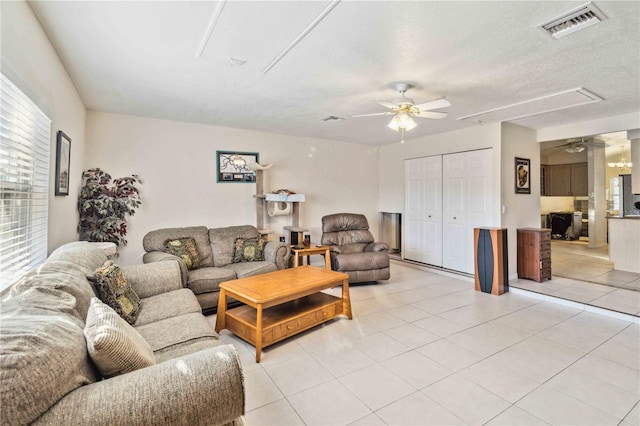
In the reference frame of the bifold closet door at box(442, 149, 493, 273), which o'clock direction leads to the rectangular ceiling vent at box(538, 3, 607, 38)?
The rectangular ceiling vent is roughly at 10 o'clock from the bifold closet door.

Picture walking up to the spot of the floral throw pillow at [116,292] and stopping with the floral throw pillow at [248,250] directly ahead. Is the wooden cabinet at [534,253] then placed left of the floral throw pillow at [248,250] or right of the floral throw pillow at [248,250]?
right

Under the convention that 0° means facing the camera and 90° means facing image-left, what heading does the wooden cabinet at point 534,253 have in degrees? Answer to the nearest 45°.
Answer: approximately 315°

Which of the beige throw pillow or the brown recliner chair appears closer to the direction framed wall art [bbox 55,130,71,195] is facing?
the brown recliner chair

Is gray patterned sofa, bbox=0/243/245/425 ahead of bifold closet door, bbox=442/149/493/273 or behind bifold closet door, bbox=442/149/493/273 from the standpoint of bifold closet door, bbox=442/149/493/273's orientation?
ahead

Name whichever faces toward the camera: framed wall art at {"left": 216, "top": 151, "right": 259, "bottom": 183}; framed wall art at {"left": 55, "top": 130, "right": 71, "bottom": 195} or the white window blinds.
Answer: framed wall art at {"left": 216, "top": 151, "right": 259, "bottom": 183}

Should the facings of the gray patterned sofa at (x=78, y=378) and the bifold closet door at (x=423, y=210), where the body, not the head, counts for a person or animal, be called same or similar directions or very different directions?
very different directions

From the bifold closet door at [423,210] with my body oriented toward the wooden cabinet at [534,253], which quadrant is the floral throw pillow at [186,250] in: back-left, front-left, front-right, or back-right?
back-right

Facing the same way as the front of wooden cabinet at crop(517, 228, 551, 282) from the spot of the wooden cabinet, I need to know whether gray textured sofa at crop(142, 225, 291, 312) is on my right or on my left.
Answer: on my right

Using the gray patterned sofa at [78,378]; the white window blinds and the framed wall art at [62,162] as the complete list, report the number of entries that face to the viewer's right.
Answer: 3

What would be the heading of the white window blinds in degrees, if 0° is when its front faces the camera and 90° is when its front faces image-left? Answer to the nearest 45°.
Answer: approximately 270°

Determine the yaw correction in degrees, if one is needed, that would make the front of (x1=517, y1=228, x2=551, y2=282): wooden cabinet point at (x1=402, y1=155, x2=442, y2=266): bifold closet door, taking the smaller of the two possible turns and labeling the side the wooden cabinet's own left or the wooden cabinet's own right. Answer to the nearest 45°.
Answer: approximately 135° to the wooden cabinet's own right

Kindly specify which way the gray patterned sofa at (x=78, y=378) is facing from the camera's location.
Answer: facing to the right of the viewer
